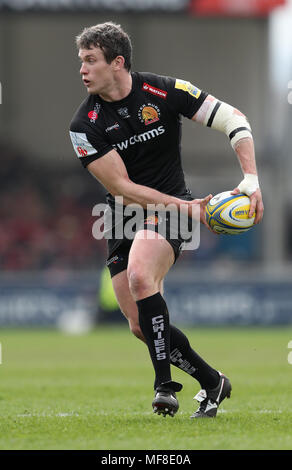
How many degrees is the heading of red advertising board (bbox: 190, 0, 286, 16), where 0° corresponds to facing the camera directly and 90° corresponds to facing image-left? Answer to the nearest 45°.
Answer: approximately 0°

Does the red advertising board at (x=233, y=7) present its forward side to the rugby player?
yes
